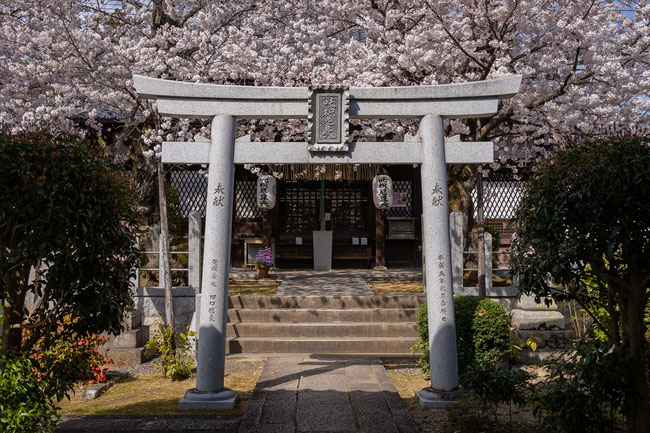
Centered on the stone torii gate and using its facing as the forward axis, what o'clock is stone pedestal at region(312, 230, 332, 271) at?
The stone pedestal is roughly at 6 o'clock from the stone torii gate.

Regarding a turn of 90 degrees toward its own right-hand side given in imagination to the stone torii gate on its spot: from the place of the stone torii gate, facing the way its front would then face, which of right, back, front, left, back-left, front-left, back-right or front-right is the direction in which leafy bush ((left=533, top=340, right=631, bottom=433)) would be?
back-left

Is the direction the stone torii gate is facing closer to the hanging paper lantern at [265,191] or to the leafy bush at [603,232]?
the leafy bush

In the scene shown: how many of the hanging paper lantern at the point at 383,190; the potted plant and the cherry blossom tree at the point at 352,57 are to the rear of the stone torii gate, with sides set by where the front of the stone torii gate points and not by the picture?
3

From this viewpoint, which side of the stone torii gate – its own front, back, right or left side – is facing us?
front

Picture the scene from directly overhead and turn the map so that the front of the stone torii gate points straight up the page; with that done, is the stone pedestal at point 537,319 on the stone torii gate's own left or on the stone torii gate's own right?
on the stone torii gate's own left

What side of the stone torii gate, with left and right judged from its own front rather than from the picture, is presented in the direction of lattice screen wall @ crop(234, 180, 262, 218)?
back

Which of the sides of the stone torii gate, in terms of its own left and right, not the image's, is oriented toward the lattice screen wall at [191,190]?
back

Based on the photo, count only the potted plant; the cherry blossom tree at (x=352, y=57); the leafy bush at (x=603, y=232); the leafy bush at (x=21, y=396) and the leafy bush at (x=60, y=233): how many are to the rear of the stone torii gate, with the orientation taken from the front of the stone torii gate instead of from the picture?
2
